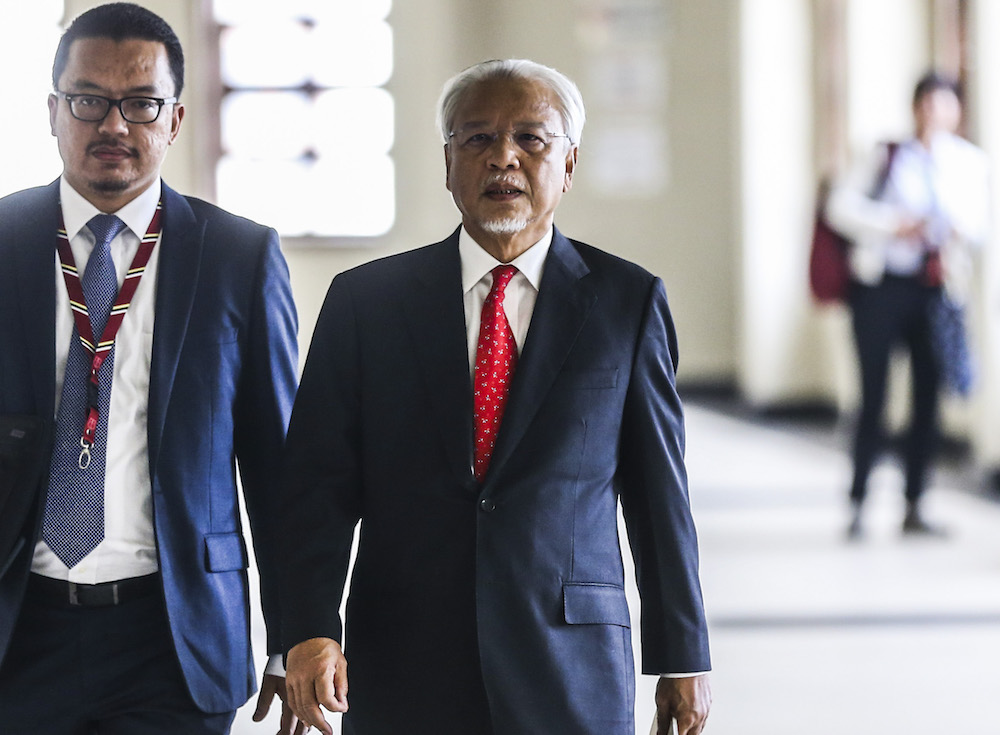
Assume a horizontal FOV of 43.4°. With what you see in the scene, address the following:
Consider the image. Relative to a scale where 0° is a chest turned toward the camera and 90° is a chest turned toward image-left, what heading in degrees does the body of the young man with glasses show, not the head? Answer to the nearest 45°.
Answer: approximately 0°

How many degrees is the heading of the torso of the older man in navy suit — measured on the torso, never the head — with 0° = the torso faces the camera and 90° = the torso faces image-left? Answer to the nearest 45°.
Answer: approximately 0°

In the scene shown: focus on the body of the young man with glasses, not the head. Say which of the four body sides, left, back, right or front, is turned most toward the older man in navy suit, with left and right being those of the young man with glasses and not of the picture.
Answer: left

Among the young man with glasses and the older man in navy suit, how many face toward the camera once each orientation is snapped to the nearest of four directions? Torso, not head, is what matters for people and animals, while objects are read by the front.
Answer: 2

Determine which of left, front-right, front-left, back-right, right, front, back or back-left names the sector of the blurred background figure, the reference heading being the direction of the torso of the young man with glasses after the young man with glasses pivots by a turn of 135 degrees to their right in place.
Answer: right

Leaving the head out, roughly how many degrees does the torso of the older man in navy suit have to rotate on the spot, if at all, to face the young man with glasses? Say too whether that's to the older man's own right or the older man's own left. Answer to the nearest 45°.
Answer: approximately 90° to the older man's own right
